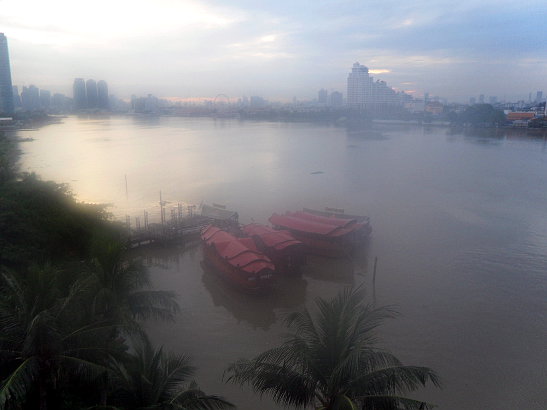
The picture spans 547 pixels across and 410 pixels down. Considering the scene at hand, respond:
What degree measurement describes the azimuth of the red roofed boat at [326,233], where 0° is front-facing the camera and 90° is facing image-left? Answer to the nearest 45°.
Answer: approximately 315°

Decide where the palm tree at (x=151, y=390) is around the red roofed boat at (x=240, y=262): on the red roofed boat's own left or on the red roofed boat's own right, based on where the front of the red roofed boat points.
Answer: on the red roofed boat's own right

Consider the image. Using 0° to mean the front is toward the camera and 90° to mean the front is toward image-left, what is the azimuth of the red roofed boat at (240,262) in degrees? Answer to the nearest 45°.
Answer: approximately 315°

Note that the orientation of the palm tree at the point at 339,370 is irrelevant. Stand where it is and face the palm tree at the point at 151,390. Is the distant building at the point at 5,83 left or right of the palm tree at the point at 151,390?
right

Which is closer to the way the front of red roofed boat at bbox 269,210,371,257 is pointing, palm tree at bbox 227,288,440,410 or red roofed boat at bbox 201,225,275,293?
the palm tree

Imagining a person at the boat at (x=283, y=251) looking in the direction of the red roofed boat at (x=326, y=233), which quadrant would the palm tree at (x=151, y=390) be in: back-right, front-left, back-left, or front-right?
back-right

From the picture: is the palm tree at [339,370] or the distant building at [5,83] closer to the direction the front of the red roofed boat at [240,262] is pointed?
the palm tree
